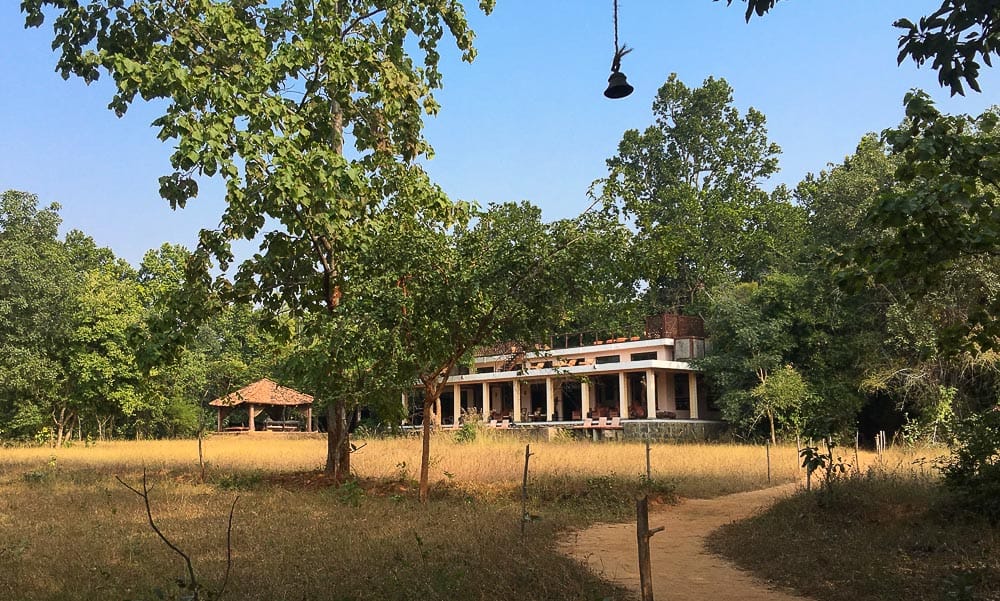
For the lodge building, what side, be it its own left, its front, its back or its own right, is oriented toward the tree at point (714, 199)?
back

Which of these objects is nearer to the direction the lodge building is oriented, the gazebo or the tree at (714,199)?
the gazebo

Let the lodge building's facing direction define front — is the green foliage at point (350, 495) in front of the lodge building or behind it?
in front

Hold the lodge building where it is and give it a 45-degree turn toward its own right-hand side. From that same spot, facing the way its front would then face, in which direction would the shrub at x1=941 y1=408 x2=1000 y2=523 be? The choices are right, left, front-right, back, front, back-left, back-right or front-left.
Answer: left

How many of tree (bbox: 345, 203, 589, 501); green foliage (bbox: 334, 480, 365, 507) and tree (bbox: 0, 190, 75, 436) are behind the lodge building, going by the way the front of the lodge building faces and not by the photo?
0

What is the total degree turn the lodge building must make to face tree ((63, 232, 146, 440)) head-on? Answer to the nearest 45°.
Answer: approximately 45° to its right

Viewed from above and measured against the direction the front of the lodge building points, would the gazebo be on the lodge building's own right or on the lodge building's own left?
on the lodge building's own right

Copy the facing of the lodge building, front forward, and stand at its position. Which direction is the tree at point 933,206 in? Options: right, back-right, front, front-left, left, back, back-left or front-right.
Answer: front-left

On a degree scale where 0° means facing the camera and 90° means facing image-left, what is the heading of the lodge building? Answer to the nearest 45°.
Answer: approximately 45°

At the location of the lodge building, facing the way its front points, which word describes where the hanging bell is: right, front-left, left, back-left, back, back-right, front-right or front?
front-left

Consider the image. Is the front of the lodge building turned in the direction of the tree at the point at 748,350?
no

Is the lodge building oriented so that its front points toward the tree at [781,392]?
no
